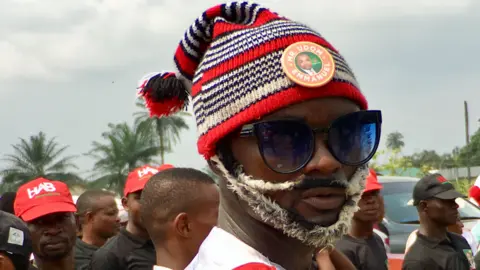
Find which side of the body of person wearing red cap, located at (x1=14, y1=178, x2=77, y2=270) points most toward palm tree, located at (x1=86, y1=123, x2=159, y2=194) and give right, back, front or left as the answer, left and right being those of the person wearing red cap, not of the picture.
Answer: back

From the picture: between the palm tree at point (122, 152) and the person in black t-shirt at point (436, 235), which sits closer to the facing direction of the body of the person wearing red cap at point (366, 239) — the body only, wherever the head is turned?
the person in black t-shirt
